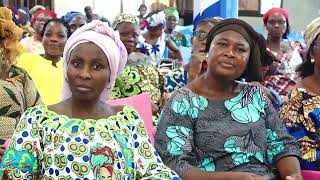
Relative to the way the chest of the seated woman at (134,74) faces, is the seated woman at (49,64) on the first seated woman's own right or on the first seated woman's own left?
on the first seated woman's own right

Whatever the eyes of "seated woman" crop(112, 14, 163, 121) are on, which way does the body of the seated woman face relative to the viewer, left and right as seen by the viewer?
facing the viewer

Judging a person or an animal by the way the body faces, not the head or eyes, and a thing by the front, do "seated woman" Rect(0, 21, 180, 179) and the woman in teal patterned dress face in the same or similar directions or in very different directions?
same or similar directions

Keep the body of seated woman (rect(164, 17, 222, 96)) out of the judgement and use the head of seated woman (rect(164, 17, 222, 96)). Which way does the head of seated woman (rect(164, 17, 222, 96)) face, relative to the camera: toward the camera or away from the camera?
toward the camera

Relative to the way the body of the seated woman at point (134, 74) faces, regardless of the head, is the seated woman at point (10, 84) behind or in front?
in front

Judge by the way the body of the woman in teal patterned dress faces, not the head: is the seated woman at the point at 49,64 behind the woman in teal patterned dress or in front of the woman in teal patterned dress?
behind

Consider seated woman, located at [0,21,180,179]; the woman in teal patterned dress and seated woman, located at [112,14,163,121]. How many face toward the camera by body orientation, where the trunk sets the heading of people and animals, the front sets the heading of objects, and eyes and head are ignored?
3

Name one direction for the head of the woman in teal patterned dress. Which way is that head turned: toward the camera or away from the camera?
toward the camera

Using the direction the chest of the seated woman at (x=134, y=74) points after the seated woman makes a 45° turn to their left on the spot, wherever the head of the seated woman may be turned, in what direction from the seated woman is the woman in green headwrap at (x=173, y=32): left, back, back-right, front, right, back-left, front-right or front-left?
back-left

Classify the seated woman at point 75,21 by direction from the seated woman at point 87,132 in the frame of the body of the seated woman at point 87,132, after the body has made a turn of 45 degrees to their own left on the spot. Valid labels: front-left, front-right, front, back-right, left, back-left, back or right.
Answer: back-left

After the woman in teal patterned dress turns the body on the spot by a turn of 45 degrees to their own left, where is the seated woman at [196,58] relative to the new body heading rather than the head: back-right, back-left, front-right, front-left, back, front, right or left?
back-left

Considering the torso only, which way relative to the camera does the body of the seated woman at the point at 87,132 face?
toward the camera

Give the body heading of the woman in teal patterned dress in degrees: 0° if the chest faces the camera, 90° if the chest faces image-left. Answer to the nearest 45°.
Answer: approximately 0°
